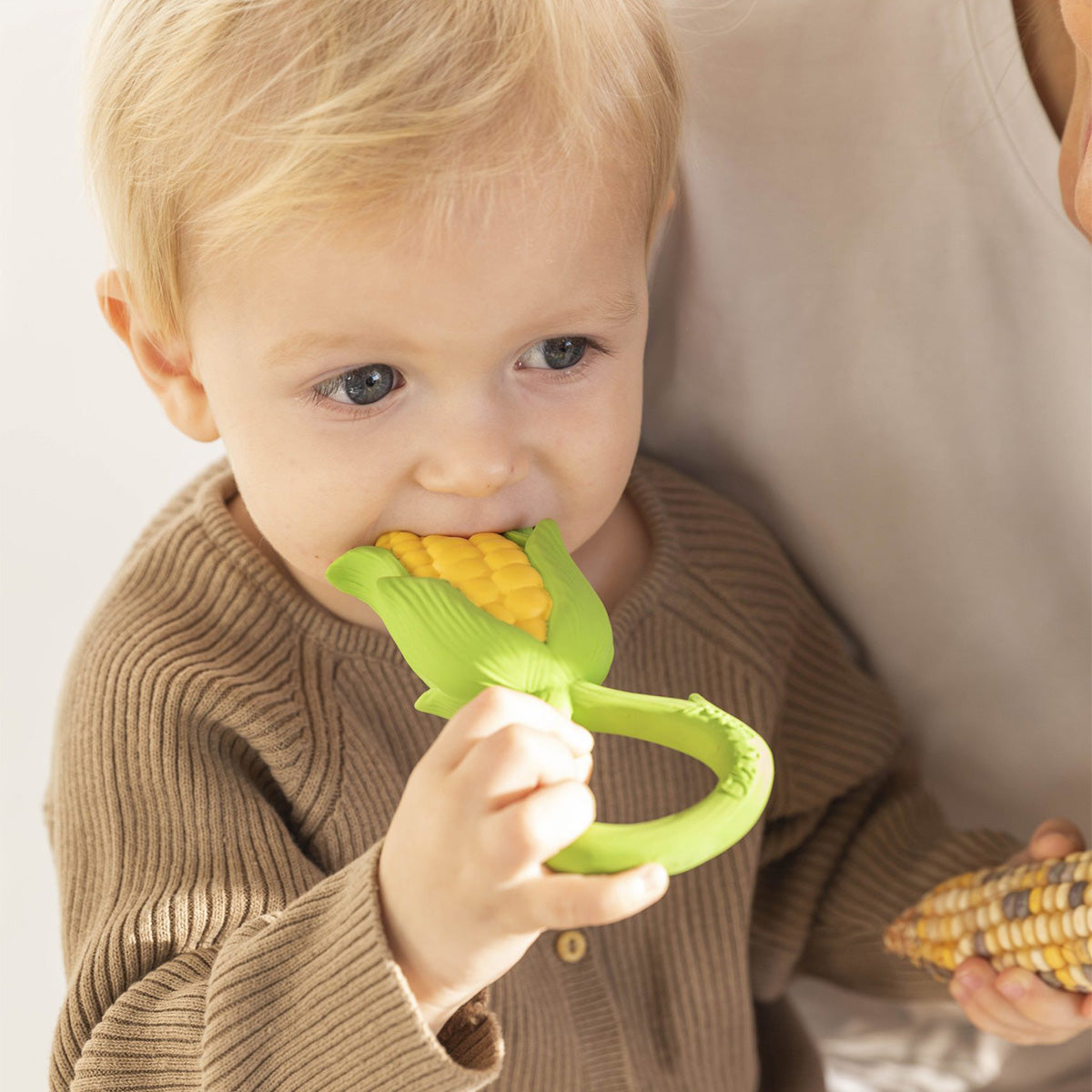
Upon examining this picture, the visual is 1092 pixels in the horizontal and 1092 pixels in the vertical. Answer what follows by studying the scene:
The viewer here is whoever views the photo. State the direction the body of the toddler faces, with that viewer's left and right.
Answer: facing the viewer and to the right of the viewer
